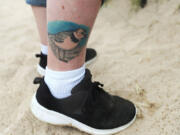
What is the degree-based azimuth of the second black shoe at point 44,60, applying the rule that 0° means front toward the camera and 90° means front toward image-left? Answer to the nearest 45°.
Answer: approximately 270°

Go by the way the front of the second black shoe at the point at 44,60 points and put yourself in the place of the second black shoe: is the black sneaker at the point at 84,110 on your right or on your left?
on your right
